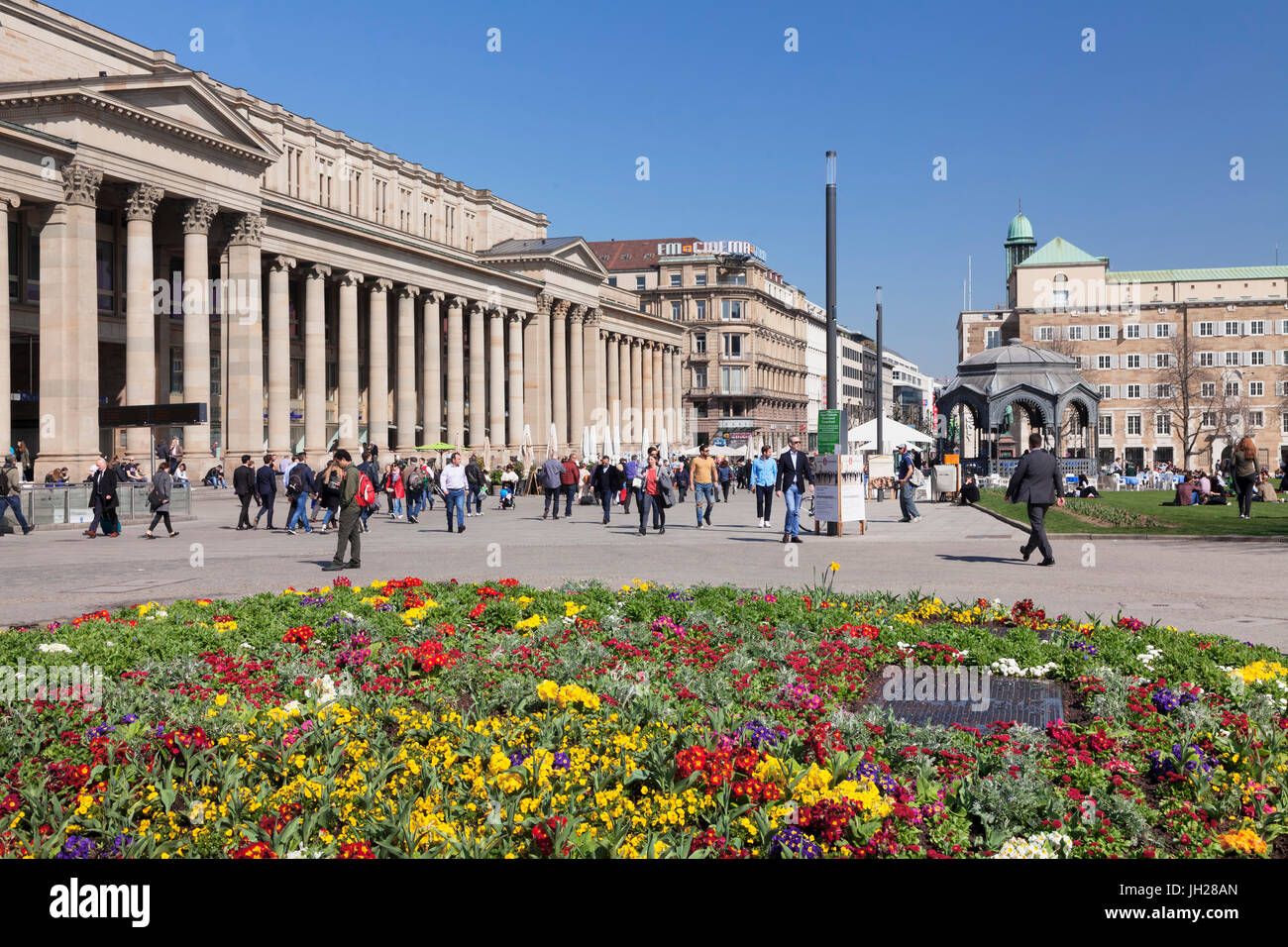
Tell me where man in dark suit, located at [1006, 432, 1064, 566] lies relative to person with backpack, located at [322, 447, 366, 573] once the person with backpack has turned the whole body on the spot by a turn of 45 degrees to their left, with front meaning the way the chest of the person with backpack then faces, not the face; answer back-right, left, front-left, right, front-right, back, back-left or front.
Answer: back-left

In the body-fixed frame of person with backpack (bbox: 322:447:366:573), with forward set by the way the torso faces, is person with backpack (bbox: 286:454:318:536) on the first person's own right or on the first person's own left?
on the first person's own right

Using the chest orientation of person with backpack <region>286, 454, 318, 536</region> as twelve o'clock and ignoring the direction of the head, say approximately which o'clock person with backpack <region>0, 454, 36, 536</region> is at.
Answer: person with backpack <region>0, 454, 36, 536</region> is roughly at 8 o'clock from person with backpack <region>286, 454, 318, 536</region>.

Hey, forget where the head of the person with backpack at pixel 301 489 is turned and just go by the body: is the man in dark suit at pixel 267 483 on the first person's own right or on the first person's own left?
on the first person's own left

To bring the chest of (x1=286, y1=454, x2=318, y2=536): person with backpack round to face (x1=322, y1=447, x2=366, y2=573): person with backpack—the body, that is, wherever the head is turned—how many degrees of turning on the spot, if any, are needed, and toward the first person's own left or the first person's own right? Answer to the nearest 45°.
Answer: approximately 135° to the first person's own right

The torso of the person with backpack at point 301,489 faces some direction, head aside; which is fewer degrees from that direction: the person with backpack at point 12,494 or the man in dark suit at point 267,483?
the man in dark suit

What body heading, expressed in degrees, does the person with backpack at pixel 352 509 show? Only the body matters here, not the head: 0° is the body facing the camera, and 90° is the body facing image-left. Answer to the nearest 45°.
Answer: approximately 90°

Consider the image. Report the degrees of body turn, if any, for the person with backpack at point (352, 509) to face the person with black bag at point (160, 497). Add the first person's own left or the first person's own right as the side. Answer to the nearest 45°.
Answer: approximately 45° to the first person's own right

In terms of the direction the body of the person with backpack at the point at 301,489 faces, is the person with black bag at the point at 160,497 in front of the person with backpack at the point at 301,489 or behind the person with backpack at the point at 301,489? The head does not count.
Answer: behind

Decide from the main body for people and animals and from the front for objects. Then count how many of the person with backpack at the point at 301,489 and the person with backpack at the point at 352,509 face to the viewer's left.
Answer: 1

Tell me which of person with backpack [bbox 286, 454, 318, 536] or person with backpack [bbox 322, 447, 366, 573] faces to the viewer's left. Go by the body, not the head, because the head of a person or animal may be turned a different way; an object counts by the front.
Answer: person with backpack [bbox 322, 447, 366, 573]
